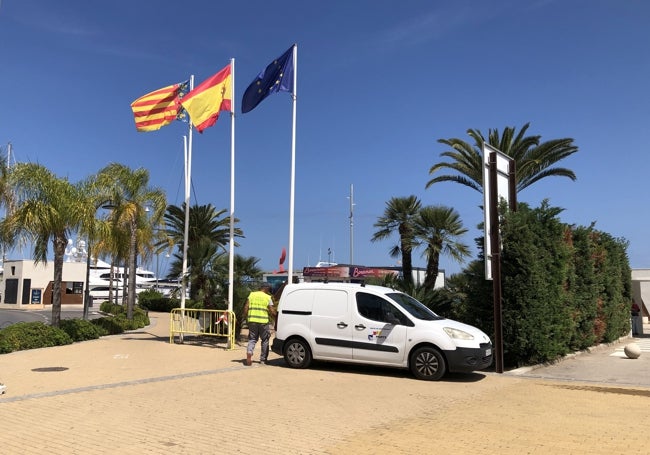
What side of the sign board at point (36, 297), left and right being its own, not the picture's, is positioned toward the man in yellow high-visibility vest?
front

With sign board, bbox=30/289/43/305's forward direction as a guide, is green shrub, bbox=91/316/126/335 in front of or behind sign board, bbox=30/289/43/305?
in front

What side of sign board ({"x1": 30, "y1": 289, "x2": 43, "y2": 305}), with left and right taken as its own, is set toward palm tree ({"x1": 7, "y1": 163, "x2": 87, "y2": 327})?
front

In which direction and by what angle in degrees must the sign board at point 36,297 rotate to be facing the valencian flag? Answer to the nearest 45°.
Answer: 0° — it already faces it

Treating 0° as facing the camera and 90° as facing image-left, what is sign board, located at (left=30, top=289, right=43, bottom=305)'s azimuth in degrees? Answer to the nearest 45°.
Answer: approximately 0°

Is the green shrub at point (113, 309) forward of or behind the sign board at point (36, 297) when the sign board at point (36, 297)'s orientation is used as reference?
forward

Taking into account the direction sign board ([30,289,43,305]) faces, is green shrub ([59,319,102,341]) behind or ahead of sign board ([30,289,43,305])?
ahead

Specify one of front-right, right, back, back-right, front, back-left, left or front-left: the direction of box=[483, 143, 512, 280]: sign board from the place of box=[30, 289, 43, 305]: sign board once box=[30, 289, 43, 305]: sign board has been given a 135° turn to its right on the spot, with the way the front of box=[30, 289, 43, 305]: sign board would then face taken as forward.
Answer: back-left
